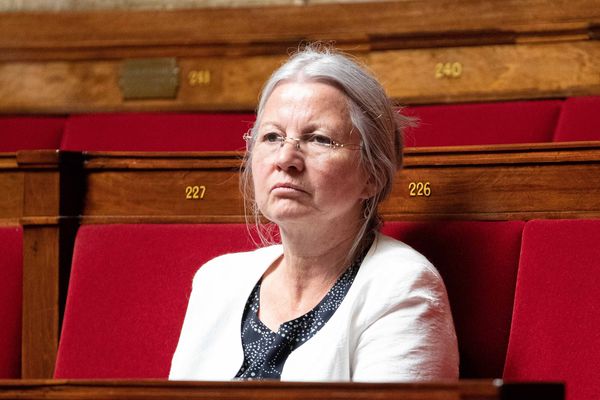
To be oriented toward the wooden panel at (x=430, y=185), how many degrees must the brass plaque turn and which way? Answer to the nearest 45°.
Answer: approximately 45° to its left

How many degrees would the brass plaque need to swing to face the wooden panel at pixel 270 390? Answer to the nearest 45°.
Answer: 0° — it already faces it

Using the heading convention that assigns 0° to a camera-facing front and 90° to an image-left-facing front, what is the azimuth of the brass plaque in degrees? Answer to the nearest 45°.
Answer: approximately 0°

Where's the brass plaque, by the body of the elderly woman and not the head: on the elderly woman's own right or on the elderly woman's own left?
on the elderly woman's own right
